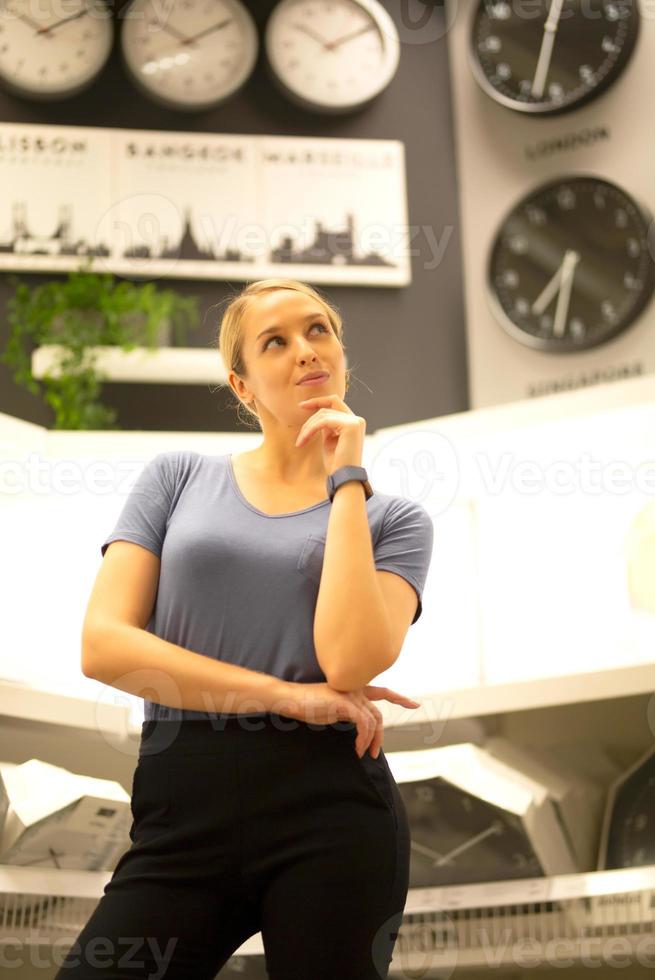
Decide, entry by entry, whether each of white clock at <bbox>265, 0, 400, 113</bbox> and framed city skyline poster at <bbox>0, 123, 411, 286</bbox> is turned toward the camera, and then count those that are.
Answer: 2

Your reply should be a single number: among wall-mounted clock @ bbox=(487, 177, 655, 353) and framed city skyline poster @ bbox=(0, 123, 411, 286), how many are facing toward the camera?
2

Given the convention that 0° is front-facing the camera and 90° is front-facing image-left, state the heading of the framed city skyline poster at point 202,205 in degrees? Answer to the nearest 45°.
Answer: approximately 0°

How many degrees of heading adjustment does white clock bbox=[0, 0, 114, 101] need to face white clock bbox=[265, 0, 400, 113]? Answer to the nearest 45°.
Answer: approximately 90° to its left

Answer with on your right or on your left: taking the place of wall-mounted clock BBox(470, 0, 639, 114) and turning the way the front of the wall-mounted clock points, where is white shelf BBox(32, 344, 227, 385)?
on your right

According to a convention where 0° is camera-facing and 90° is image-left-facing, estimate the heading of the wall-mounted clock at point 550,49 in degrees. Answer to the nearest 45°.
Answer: approximately 0°
